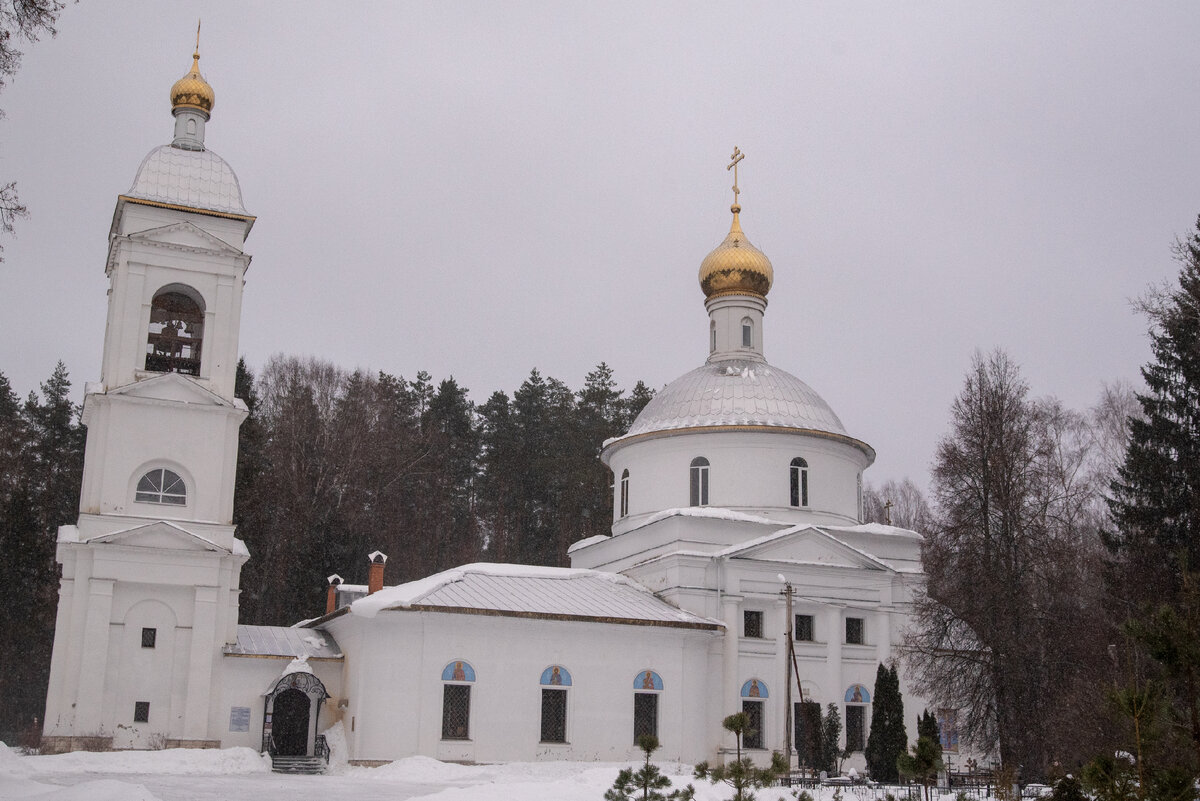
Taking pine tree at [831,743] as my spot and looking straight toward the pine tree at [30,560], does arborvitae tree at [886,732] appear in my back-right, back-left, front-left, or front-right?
back-left

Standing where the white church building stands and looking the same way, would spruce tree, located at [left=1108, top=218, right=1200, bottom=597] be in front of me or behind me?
behind

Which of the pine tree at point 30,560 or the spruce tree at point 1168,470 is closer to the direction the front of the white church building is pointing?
the pine tree

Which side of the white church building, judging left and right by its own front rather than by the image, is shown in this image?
left

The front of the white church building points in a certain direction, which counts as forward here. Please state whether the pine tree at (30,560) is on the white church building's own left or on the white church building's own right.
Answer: on the white church building's own right

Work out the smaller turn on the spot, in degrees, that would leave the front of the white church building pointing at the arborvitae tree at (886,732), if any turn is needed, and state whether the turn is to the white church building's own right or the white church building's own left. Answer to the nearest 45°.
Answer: approximately 180°
